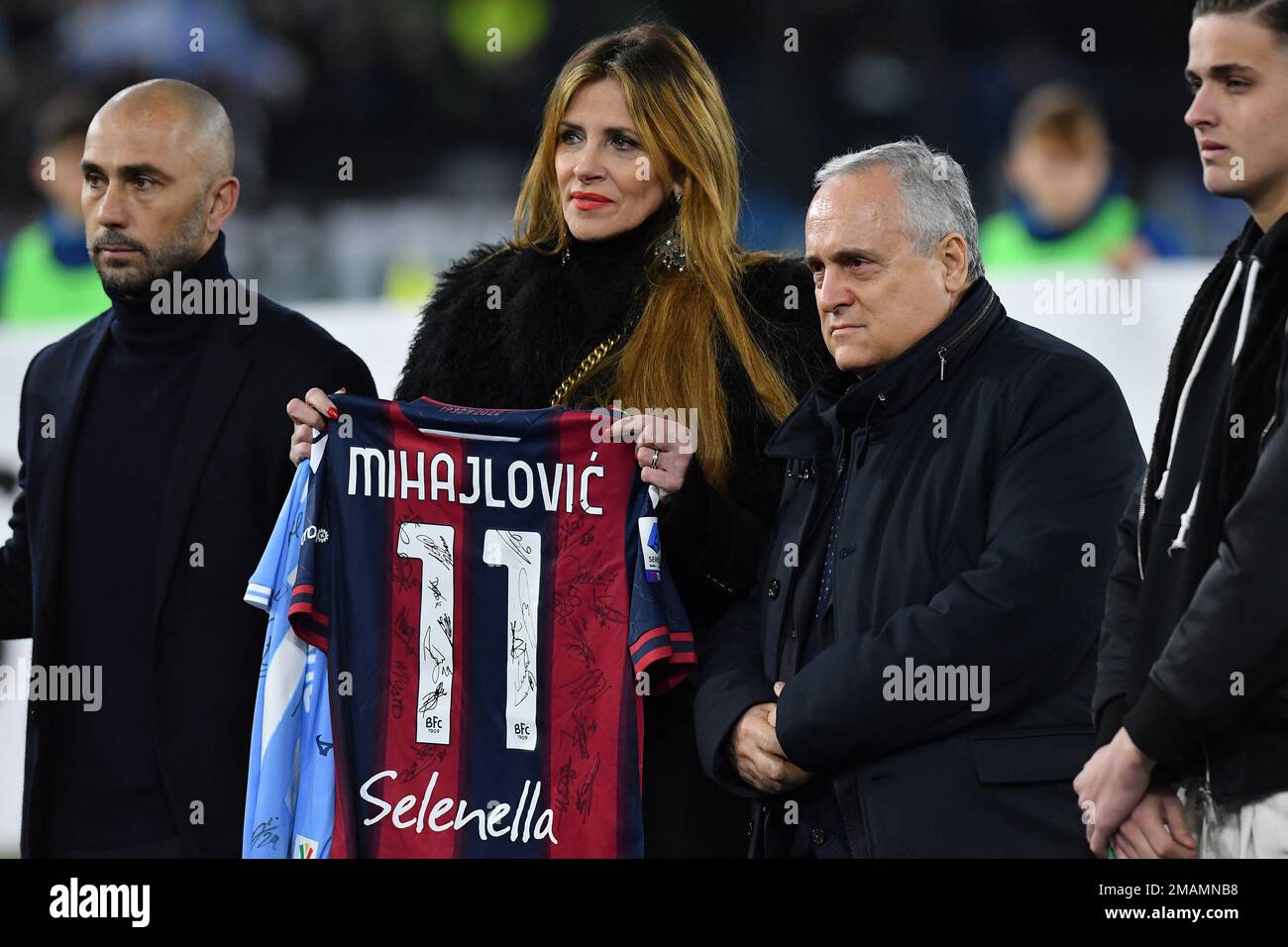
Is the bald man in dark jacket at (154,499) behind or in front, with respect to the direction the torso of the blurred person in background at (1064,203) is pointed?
in front

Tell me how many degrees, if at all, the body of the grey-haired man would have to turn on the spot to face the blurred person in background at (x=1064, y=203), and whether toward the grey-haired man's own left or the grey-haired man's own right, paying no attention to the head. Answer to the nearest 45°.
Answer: approximately 135° to the grey-haired man's own right

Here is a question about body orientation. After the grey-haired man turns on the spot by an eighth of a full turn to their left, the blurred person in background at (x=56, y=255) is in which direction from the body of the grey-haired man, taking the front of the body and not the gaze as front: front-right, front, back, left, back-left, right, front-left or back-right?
back-right

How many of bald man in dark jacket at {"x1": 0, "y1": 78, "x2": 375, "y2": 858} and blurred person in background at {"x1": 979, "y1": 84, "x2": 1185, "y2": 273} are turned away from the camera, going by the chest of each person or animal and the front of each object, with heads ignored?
0

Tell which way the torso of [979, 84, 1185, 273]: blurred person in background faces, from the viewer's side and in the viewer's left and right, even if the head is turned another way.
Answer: facing the viewer

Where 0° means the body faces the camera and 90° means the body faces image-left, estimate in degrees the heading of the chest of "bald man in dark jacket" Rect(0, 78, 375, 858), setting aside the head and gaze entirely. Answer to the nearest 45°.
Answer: approximately 45°

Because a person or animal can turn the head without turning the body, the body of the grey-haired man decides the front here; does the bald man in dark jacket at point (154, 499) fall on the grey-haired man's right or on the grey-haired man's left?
on the grey-haired man's right

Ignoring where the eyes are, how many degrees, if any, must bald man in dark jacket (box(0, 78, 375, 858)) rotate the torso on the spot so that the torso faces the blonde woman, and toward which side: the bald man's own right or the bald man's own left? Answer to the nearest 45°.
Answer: approximately 135° to the bald man's own left

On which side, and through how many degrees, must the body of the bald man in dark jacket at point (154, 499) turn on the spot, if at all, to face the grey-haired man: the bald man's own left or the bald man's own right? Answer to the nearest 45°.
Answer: approximately 90° to the bald man's own left

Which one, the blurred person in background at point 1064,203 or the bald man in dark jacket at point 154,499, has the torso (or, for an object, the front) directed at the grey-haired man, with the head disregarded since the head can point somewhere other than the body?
the blurred person in background

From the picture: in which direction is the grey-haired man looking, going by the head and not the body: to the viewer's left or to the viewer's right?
to the viewer's left

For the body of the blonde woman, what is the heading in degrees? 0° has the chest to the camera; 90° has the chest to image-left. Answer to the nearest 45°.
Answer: approximately 45°

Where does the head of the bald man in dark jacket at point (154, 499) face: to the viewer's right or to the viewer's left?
to the viewer's left
